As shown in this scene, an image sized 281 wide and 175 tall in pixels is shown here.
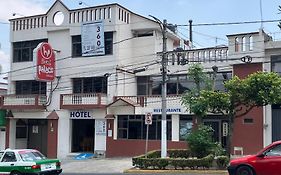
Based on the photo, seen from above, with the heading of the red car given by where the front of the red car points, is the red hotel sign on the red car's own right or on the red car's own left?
on the red car's own right

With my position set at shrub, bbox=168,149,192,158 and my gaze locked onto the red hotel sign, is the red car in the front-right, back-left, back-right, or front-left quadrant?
back-left

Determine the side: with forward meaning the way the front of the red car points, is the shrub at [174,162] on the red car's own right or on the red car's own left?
on the red car's own right

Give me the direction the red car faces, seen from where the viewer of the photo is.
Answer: facing to the left of the viewer

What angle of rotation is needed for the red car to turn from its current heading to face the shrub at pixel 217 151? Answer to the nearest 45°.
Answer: approximately 90° to its right

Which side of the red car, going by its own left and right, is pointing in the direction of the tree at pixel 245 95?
right

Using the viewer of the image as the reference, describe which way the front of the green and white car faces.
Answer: facing away from the viewer and to the left of the viewer
